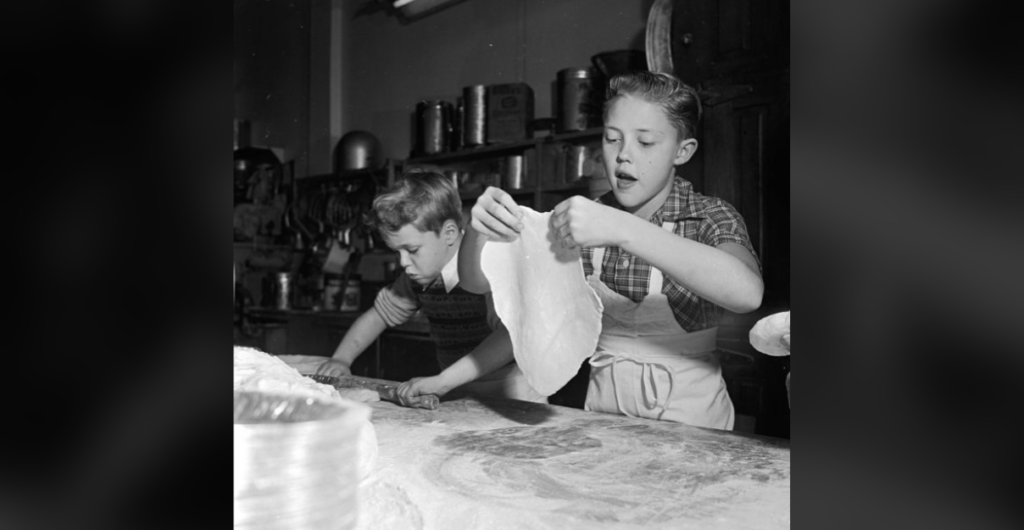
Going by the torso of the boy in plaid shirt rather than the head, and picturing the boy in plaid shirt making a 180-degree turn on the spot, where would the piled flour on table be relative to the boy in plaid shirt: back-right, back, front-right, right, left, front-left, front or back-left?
back-left

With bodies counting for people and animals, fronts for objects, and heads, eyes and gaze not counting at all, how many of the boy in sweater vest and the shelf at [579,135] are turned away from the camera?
0

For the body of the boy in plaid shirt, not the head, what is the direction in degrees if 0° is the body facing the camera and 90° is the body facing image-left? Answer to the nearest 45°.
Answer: approximately 45°

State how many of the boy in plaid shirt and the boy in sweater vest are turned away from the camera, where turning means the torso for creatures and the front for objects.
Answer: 0

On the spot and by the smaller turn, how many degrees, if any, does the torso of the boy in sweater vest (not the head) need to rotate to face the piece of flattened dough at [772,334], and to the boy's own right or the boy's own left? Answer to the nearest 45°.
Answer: approximately 90° to the boy's own left

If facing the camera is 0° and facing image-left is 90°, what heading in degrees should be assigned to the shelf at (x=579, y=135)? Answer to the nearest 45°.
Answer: approximately 45°
